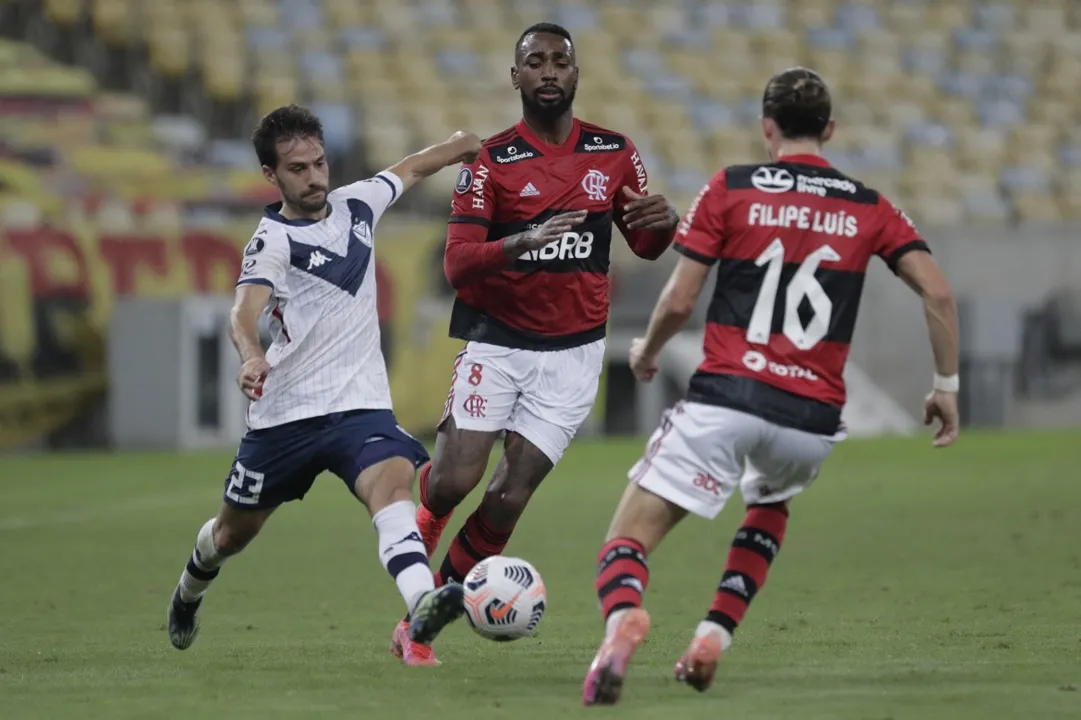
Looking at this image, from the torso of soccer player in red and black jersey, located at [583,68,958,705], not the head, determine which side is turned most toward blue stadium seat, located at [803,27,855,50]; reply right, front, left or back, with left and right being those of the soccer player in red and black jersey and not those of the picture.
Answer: front

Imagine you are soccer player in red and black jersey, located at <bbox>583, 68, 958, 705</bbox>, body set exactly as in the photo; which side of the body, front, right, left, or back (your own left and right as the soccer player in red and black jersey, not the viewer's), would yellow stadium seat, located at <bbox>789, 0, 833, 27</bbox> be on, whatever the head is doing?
front

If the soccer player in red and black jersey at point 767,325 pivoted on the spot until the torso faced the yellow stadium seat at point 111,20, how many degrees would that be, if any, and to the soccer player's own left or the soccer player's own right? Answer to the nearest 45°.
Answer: approximately 45° to the soccer player's own left

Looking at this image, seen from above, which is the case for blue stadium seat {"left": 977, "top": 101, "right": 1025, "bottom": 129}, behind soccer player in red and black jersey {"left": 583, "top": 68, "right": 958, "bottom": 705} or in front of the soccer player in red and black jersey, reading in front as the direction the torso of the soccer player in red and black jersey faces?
in front

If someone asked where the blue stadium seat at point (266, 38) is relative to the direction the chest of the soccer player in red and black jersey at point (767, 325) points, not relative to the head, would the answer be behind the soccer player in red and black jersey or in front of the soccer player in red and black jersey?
in front

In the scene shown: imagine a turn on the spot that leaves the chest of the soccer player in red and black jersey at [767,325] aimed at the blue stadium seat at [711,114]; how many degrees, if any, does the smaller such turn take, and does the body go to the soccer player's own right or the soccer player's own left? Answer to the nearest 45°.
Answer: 0° — they already face it

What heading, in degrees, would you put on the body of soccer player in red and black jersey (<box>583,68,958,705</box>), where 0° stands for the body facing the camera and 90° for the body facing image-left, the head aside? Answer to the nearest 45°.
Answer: approximately 180°

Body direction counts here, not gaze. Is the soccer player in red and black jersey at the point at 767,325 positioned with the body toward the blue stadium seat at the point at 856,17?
yes

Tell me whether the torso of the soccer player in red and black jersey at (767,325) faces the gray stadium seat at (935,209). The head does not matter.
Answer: yes
